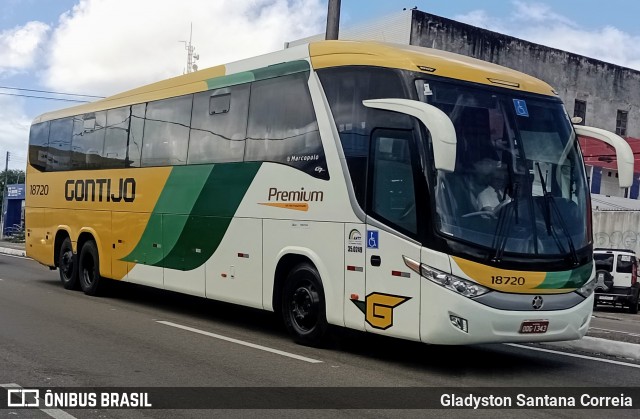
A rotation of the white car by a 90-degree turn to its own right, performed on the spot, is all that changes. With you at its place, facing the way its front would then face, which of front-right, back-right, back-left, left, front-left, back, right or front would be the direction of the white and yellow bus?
right

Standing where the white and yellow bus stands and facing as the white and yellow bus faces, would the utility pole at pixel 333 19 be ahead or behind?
behind

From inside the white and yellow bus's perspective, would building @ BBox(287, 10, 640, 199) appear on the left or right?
on its left

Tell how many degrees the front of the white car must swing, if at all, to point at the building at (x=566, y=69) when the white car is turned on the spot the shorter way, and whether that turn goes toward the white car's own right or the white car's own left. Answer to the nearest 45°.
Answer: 0° — it already faces it

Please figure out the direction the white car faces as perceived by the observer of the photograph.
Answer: facing away from the viewer
